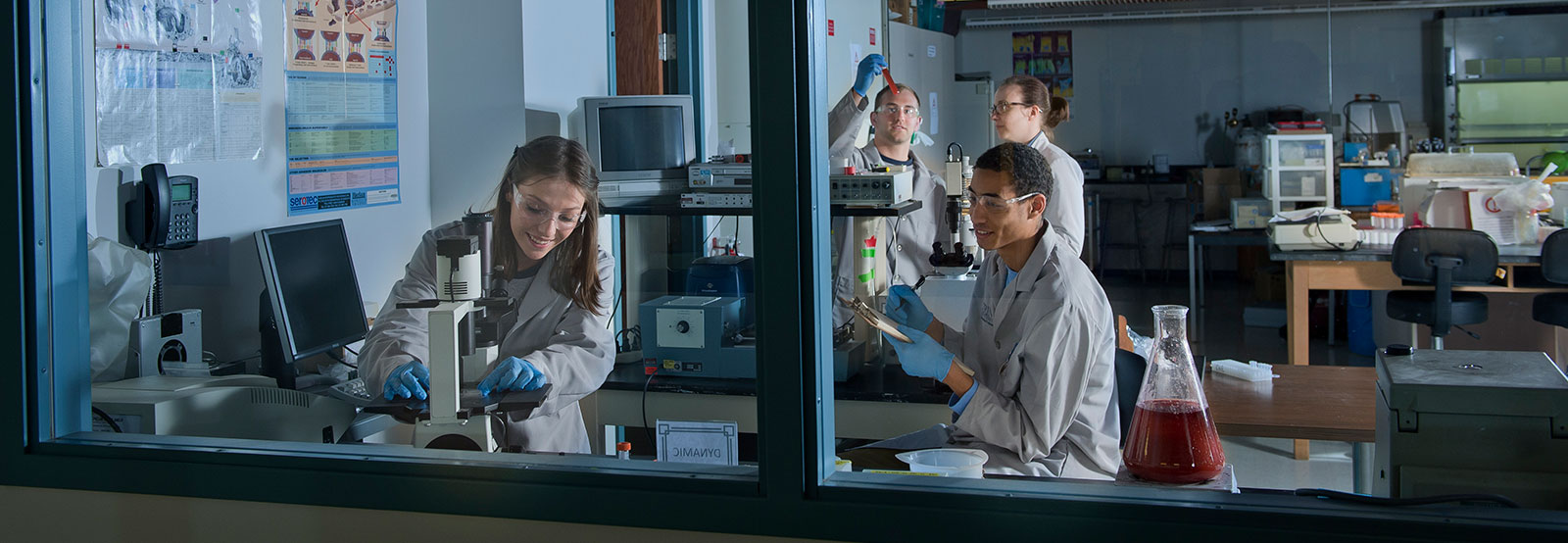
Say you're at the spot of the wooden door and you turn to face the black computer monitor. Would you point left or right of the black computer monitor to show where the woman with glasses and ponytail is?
left

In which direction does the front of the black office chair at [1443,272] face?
away from the camera

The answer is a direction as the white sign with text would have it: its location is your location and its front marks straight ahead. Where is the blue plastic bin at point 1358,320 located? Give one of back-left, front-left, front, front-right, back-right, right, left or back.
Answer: front-right

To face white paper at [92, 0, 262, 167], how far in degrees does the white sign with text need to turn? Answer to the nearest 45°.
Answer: approximately 45° to its left

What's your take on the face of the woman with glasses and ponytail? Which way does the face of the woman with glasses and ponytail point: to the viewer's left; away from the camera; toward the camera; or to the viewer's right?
to the viewer's left

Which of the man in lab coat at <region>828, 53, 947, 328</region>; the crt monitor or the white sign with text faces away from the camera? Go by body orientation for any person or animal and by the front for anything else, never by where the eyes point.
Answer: the white sign with text

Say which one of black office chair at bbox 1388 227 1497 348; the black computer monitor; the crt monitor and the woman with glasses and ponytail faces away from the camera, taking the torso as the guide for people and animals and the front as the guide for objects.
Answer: the black office chair

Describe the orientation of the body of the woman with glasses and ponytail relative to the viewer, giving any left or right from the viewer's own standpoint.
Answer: facing to the left of the viewer

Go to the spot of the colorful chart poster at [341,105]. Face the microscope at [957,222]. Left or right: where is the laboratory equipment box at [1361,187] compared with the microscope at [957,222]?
left
